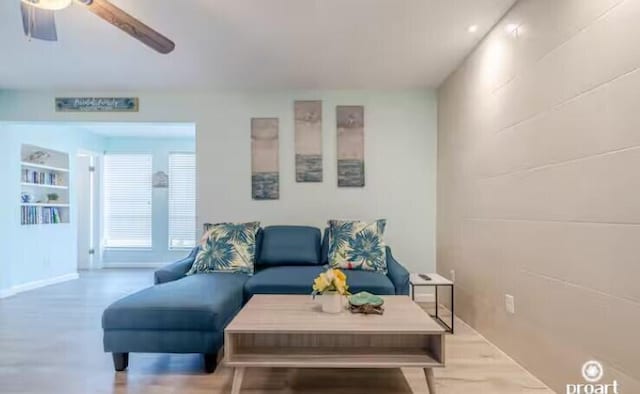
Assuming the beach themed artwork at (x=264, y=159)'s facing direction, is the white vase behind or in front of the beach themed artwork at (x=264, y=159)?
in front

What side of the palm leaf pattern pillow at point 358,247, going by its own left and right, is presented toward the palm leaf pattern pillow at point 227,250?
right

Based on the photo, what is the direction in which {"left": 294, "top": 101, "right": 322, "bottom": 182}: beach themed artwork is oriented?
toward the camera

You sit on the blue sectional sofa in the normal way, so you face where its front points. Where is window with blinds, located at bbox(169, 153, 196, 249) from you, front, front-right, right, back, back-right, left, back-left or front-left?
back

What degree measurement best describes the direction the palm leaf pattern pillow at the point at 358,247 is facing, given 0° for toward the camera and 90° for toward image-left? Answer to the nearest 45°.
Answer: approximately 0°

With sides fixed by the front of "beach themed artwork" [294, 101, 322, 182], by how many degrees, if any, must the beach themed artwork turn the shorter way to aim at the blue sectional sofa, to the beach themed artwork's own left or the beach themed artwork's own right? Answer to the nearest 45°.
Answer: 0° — it already faces it

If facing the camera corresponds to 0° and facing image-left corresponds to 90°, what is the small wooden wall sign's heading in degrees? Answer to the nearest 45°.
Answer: approximately 0°

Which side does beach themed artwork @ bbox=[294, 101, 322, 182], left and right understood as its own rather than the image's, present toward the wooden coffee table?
front

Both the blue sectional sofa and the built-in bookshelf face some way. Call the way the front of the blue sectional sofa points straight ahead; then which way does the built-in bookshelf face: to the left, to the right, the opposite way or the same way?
to the left

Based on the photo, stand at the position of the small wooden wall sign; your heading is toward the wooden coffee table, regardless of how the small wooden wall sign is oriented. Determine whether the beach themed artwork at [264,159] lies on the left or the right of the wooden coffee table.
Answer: left

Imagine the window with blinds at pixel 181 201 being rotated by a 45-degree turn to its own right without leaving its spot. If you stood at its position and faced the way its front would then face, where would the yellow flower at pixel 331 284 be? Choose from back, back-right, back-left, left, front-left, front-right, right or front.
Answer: front-left

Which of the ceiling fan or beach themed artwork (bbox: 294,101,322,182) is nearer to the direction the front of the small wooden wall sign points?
the ceiling fan

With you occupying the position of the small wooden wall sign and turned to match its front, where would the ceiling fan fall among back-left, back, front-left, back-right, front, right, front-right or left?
front

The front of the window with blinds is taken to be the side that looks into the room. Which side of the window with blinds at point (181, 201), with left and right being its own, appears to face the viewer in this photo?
front

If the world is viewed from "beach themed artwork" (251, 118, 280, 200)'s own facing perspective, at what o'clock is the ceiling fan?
The ceiling fan is roughly at 1 o'clock from the beach themed artwork.

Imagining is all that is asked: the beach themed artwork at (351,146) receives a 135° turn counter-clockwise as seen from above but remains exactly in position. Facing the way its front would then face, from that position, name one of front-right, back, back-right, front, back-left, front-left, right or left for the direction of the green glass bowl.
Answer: back-right
